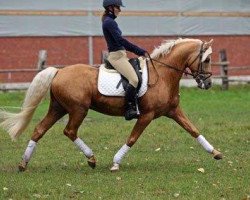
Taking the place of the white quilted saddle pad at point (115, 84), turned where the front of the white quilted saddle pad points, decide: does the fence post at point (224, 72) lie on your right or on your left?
on your left

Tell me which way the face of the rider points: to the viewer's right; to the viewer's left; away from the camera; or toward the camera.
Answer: to the viewer's right

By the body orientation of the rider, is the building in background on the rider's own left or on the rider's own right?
on the rider's own left

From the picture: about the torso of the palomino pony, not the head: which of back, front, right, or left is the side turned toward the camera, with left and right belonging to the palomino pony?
right

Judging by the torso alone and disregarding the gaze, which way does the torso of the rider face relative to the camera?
to the viewer's right

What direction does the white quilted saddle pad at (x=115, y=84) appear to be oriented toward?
to the viewer's right

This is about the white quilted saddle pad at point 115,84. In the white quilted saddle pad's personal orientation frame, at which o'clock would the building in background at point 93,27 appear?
The building in background is roughly at 9 o'clock from the white quilted saddle pad.
